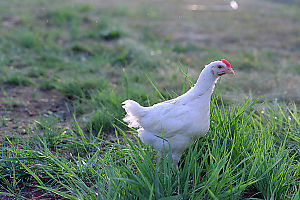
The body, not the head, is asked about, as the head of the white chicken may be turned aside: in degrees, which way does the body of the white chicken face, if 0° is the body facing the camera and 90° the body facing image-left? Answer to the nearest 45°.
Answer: approximately 270°
